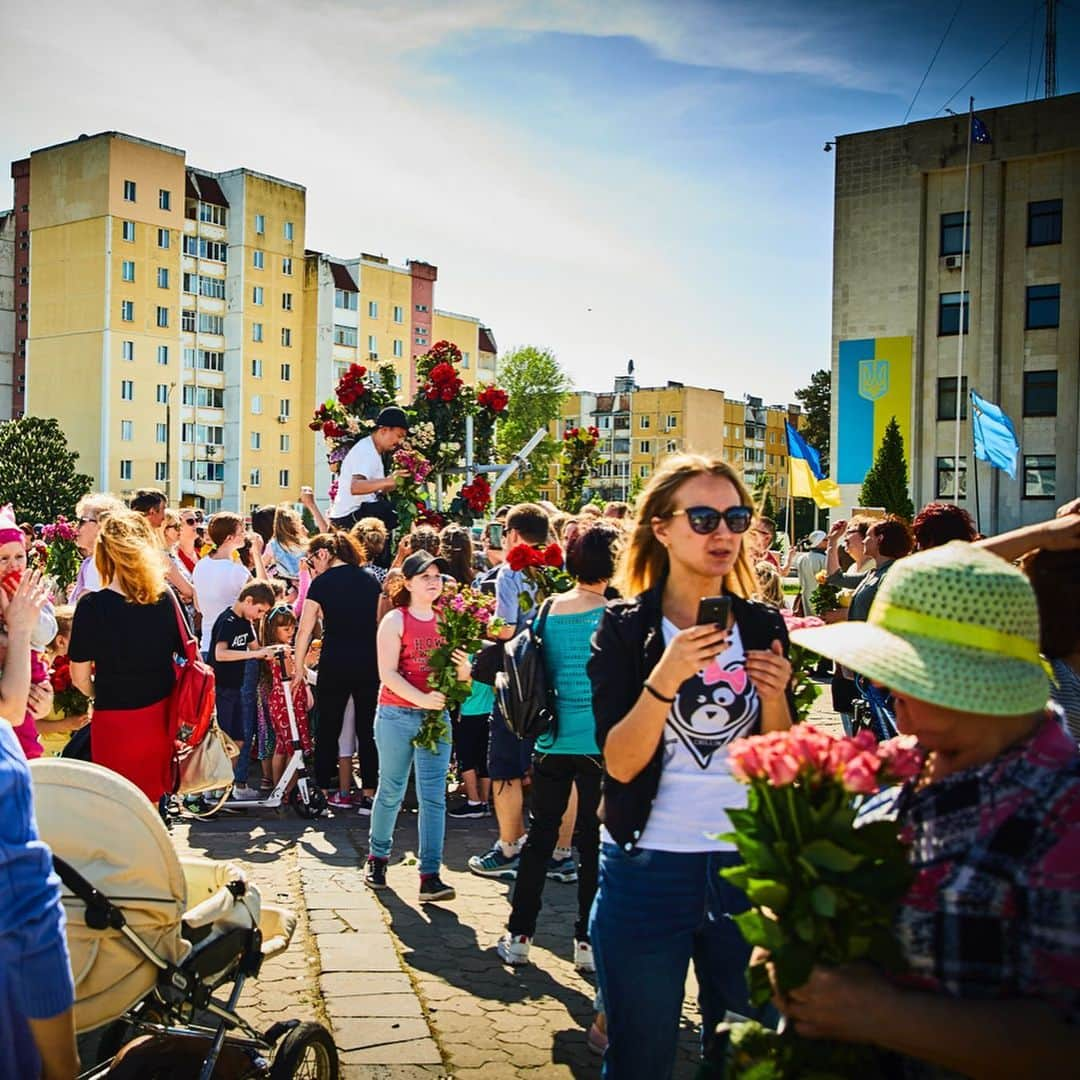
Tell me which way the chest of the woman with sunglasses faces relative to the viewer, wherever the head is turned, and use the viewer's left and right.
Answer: facing the viewer and to the right of the viewer

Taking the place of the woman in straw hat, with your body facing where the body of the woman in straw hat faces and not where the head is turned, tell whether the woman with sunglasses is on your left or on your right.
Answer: on your right

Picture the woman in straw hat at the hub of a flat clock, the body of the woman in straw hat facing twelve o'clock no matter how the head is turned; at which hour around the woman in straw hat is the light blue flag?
The light blue flag is roughly at 3 o'clock from the woman in straw hat.

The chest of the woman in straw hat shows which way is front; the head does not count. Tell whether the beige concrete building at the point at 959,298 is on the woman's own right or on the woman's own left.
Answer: on the woman's own right

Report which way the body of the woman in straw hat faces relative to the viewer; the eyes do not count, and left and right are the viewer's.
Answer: facing to the left of the viewer

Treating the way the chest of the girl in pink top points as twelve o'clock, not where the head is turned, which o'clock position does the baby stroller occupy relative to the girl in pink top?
The baby stroller is roughly at 2 o'clock from the girl in pink top.

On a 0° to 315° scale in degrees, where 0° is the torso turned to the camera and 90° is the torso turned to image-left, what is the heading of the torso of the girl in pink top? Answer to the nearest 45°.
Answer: approximately 315°
